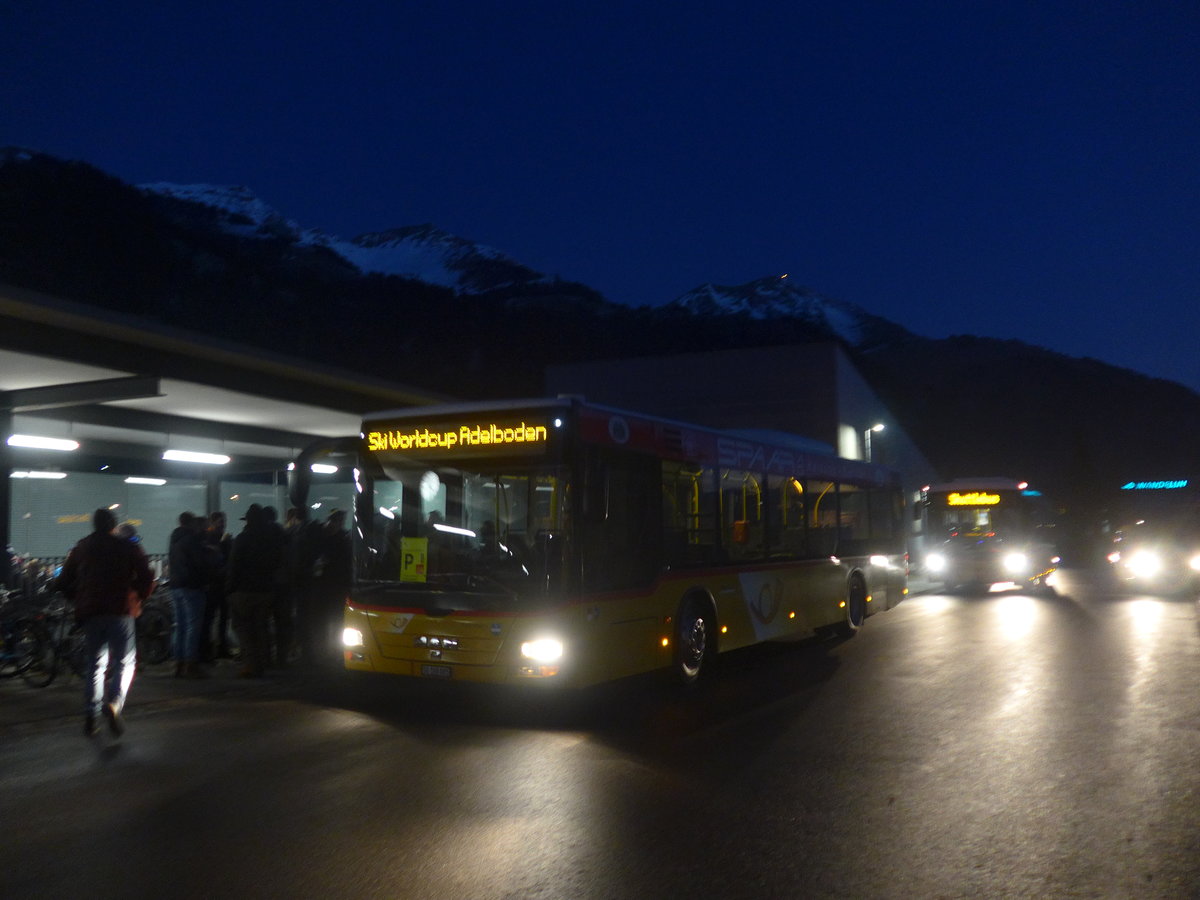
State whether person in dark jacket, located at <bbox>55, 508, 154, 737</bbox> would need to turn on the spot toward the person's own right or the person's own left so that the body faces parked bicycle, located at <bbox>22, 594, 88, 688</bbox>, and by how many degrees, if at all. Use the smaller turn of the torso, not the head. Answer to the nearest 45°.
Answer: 0° — they already face it

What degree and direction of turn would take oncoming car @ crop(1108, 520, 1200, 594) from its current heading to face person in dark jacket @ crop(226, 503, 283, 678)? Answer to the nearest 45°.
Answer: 0° — it already faces them

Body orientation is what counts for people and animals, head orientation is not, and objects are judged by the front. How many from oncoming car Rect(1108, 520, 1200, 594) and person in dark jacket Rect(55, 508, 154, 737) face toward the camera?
1

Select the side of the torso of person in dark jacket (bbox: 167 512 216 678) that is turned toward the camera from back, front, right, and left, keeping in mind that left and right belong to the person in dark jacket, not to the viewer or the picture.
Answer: right

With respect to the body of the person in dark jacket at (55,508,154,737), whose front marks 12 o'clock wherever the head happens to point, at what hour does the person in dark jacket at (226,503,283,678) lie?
the person in dark jacket at (226,503,283,678) is roughly at 1 o'clock from the person in dark jacket at (55,508,154,737).

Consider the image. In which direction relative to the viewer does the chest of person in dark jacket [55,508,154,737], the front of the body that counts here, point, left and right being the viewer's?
facing away from the viewer

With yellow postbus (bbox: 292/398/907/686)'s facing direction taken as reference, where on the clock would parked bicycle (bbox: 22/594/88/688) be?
The parked bicycle is roughly at 2 o'clock from the yellow postbus.

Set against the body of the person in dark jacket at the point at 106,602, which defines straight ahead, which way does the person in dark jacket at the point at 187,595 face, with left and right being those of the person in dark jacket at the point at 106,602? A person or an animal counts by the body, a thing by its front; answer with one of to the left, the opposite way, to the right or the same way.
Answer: to the right

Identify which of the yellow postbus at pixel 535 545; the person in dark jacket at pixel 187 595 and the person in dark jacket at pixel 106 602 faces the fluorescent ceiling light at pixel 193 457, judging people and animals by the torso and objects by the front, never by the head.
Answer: the person in dark jacket at pixel 106 602
